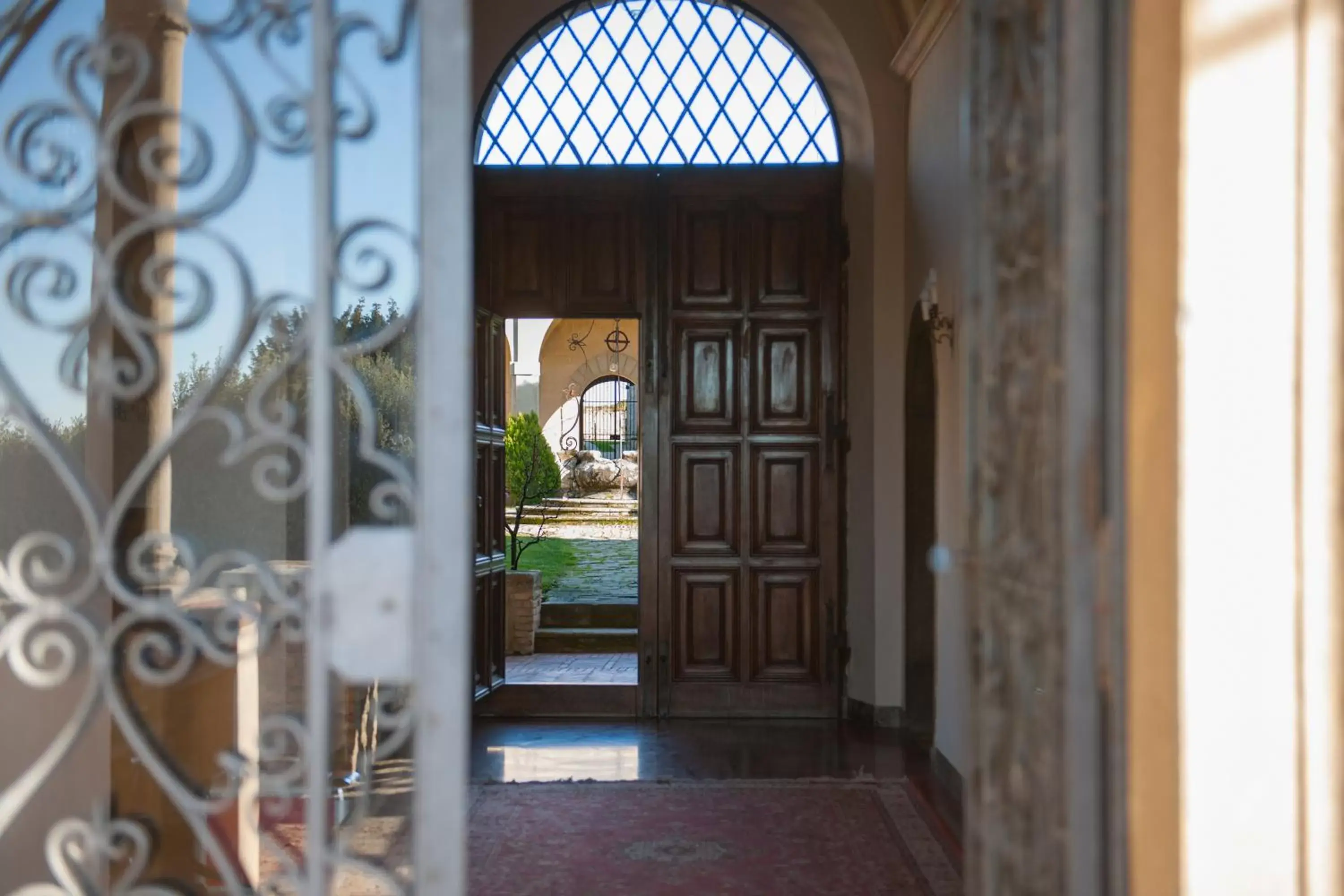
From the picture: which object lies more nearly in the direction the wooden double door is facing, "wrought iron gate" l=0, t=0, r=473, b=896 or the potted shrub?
the wrought iron gate

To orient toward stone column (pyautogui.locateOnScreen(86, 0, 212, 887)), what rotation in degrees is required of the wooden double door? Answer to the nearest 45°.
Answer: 0° — it already faces it

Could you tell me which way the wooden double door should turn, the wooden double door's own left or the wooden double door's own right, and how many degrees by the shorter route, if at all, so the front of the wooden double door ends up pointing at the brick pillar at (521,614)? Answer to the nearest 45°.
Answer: approximately 135° to the wooden double door's own right

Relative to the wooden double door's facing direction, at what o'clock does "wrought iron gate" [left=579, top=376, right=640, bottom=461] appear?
The wrought iron gate is roughly at 6 o'clock from the wooden double door.

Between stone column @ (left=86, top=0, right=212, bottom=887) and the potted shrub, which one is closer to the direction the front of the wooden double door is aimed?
the stone column

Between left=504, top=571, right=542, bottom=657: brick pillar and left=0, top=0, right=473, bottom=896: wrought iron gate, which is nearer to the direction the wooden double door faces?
the wrought iron gate

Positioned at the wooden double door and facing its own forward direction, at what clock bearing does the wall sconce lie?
The wall sconce is roughly at 11 o'clock from the wooden double door.

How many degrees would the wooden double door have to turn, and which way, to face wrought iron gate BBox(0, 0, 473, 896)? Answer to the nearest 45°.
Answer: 0° — it already faces it

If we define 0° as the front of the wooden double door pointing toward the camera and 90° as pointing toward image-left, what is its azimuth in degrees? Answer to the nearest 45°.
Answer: approximately 0°

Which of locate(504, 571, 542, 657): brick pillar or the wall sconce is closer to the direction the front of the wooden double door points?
the wall sconce

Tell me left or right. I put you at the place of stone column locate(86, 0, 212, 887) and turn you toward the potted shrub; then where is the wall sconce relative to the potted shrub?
right

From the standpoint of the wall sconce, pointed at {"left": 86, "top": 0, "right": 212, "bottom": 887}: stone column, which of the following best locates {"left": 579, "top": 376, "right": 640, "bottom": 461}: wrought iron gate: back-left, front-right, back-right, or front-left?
back-right

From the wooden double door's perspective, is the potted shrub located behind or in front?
behind
